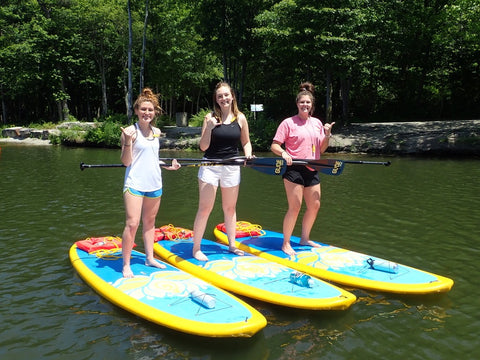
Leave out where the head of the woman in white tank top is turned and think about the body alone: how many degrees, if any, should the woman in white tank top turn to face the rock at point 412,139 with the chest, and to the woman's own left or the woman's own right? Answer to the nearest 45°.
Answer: approximately 90° to the woman's own left

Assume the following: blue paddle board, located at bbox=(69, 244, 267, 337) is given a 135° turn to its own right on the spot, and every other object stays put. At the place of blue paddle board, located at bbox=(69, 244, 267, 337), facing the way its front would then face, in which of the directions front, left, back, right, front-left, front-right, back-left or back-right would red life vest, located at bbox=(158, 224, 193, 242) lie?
right

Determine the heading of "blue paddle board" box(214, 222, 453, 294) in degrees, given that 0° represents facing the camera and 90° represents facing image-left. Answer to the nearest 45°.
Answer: approximately 315°

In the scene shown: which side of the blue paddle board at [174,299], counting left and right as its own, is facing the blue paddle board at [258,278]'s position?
left
